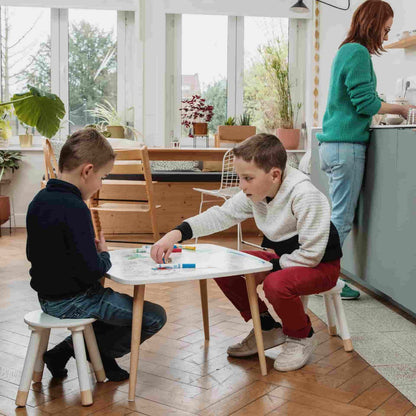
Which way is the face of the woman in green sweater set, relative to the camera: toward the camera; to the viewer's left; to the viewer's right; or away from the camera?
to the viewer's right

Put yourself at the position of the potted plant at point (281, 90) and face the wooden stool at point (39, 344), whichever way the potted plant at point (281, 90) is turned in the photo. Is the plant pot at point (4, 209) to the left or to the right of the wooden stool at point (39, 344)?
right

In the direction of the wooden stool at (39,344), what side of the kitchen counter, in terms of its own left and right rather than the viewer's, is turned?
front

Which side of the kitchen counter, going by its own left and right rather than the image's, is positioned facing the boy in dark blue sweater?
front

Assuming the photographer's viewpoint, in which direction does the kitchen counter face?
facing the viewer and to the left of the viewer

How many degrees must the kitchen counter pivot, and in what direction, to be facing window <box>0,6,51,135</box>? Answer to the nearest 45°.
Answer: approximately 90° to its right

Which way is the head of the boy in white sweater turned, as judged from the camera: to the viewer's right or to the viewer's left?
to the viewer's left

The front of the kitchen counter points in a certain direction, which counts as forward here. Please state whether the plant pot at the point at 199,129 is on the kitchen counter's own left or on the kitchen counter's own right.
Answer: on the kitchen counter's own right

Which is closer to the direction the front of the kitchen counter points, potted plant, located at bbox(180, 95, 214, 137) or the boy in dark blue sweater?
the boy in dark blue sweater

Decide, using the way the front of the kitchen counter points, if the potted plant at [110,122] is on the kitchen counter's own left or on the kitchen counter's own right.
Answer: on the kitchen counter's own right

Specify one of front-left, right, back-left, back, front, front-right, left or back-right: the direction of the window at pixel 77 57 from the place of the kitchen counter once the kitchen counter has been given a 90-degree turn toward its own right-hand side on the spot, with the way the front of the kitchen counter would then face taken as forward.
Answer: front
